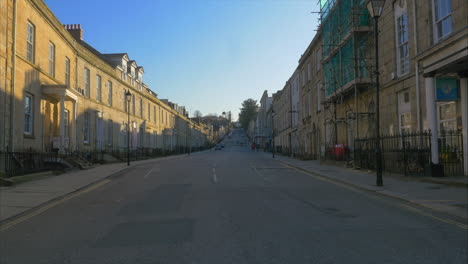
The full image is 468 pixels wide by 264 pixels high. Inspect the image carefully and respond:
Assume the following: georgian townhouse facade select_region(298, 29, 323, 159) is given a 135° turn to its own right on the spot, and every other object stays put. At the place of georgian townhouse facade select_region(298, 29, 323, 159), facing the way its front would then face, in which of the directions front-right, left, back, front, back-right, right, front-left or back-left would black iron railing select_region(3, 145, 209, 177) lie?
back

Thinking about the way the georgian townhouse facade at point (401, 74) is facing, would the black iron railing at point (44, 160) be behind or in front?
in front

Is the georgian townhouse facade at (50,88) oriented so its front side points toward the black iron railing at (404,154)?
yes

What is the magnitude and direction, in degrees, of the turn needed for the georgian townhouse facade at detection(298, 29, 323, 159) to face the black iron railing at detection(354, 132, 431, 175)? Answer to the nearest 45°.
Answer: approximately 90° to its left

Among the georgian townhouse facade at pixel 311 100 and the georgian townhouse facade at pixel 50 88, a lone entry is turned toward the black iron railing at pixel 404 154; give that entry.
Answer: the georgian townhouse facade at pixel 50 88

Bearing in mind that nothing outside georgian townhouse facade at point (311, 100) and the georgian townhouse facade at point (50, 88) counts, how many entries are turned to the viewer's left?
1

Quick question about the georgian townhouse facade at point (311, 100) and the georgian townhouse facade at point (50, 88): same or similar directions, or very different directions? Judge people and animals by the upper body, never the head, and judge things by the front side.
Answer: very different directions

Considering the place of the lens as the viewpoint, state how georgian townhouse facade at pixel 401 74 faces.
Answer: facing the viewer and to the left of the viewer

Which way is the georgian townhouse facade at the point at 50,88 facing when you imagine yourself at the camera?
facing the viewer and to the right of the viewer

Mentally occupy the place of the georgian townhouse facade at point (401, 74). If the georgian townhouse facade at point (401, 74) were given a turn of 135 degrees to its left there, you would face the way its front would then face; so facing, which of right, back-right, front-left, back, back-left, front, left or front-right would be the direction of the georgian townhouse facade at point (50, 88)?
back

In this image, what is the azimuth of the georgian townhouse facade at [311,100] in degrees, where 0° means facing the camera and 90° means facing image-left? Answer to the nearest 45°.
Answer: approximately 90°

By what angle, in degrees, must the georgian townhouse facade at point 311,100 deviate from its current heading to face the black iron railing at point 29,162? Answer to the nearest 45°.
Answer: approximately 45° to its left
